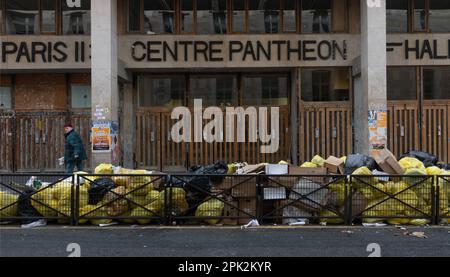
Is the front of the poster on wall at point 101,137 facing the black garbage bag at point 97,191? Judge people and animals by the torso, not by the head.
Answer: yes

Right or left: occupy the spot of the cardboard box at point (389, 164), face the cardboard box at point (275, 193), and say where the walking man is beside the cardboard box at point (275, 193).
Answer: right

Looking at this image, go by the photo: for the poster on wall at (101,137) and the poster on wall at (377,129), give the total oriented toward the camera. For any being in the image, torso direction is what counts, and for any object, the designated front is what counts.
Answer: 2

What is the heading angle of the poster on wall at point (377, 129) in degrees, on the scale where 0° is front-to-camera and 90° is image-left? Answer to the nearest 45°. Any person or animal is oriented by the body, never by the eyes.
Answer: approximately 0°

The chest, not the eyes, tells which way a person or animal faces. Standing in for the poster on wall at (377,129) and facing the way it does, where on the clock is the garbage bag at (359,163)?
The garbage bag is roughly at 12 o'clock from the poster on wall.
